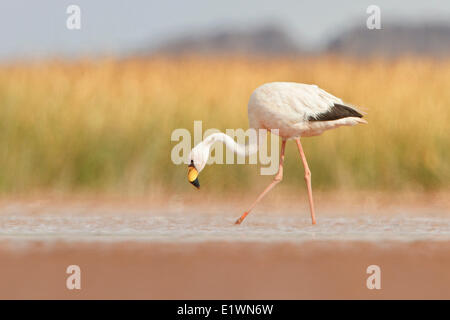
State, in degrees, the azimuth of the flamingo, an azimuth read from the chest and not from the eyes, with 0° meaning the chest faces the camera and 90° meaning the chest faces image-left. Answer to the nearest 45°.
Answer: approximately 90°
